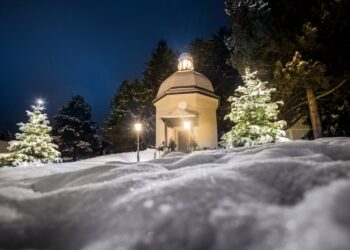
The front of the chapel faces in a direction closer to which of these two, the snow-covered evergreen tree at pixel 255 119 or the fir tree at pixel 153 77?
the snow-covered evergreen tree

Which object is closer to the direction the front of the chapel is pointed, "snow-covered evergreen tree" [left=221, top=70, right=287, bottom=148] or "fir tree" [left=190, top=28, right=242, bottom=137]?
the snow-covered evergreen tree

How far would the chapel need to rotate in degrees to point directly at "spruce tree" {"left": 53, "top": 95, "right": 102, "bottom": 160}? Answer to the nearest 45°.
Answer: approximately 135° to its right

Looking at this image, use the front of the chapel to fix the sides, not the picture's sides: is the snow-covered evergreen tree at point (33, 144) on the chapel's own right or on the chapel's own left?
on the chapel's own right

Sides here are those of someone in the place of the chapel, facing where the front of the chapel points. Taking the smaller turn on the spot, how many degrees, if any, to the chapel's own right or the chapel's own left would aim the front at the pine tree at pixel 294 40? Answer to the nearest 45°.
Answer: approximately 45° to the chapel's own left
